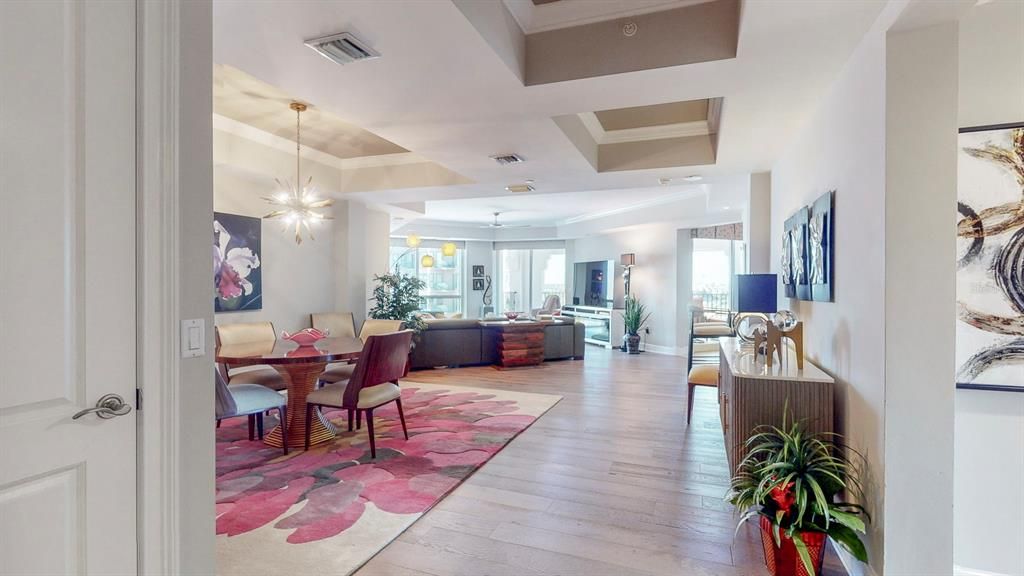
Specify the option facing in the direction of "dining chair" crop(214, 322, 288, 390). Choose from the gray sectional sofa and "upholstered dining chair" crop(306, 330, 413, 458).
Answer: the upholstered dining chair

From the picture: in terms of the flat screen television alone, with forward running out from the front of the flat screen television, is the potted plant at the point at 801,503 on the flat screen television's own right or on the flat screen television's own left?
on the flat screen television's own left

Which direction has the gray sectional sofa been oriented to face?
away from the camera

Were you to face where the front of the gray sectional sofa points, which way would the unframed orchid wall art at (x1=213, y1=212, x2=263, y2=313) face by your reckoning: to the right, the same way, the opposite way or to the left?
to the right

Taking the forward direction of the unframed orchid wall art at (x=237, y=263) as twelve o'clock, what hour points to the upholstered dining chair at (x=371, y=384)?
The upholstered dining chair is roughly at 1 o'clock from the unframed orchid wall art.

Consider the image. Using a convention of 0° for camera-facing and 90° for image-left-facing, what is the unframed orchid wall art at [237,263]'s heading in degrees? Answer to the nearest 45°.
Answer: approximately 315°

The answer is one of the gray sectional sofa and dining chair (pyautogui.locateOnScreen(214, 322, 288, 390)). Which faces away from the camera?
the gray sectional sofa

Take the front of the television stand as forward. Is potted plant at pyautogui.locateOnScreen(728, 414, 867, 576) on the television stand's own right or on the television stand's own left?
on the television stand's own left

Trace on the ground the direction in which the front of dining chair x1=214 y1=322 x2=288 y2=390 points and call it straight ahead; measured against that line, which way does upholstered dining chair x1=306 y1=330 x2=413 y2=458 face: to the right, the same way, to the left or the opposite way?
the opposite way
